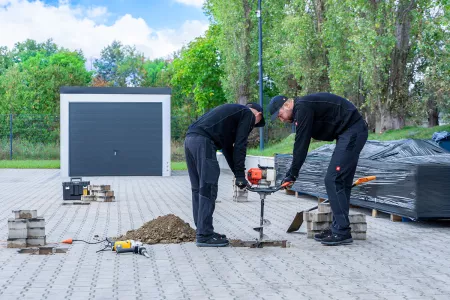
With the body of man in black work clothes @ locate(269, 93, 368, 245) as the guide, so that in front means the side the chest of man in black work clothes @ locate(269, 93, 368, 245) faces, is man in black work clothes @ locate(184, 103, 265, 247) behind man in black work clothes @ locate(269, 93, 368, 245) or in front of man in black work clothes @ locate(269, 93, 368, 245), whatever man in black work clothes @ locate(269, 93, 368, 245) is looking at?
in front

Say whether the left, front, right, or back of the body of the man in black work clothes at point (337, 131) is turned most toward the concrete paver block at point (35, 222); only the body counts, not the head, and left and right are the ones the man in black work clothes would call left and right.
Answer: front

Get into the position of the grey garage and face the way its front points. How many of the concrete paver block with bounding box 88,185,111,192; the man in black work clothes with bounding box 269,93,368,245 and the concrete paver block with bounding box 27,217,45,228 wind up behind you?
0

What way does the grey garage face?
toward the camera

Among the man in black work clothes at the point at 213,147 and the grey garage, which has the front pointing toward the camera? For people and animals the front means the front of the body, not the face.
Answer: the grey garage

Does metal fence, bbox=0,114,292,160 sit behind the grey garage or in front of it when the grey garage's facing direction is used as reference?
behind

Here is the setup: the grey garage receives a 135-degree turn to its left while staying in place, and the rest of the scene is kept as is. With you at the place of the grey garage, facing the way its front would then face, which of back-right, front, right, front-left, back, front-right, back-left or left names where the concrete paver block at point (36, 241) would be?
back-right

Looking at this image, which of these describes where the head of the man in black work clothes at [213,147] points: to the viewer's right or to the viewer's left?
to the viewer's right

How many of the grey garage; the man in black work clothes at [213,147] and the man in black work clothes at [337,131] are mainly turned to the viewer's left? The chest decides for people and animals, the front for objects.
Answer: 1

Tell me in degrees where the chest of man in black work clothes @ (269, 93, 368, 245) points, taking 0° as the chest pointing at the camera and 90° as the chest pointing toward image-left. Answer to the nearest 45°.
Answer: approximately 90°

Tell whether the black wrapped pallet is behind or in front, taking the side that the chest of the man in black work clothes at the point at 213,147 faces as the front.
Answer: in front

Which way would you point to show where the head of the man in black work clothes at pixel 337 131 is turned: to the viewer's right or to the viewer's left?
to the viewer's left

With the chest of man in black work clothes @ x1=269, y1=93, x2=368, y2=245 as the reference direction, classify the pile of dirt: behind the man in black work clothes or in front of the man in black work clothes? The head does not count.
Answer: in front

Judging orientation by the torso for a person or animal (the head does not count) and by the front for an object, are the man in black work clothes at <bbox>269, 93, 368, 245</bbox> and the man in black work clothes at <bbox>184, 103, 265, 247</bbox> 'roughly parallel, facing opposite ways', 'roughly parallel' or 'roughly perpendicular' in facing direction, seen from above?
roughly parallel, facing opposite ways

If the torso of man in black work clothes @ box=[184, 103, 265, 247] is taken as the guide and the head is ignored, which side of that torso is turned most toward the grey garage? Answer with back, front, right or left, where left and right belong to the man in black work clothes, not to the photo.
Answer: left
